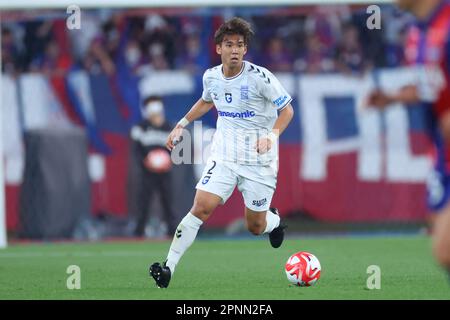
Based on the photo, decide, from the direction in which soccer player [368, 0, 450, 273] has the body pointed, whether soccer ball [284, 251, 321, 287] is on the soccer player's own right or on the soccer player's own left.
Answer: on the soccer player's own right

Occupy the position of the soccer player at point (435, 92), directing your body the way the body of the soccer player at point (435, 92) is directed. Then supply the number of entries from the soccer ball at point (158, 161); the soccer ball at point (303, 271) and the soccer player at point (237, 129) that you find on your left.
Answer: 0

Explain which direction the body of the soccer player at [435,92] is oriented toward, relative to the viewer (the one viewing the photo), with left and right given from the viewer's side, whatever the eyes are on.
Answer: facing the viewer and to the left of the viewer

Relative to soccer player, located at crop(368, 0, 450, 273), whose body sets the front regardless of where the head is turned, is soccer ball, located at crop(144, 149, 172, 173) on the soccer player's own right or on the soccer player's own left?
on the soccer player's own right

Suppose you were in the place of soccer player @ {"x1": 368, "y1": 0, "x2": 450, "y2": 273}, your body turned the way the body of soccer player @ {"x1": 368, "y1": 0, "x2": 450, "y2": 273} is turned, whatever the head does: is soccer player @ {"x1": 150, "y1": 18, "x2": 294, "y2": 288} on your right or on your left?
on your right
